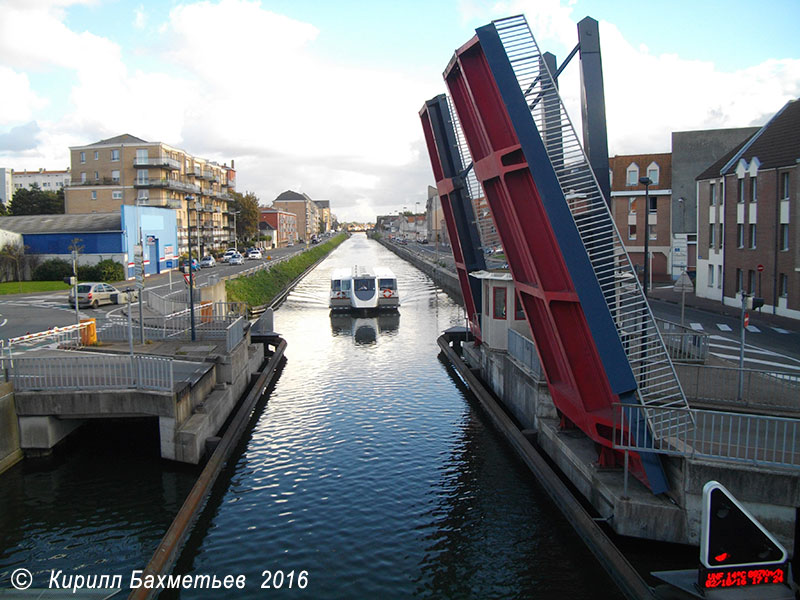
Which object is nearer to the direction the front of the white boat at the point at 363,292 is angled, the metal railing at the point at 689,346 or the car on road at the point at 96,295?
the metal railing

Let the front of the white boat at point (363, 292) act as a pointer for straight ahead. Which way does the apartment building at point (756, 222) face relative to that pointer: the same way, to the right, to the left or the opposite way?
to the right

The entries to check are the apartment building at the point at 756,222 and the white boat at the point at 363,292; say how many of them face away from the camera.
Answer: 0

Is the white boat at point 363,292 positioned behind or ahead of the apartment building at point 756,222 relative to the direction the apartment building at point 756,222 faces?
ahead

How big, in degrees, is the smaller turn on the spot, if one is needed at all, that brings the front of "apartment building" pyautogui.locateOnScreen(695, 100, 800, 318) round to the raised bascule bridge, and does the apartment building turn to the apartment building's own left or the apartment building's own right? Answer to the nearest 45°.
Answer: approximately 45° to the apartment building's own left

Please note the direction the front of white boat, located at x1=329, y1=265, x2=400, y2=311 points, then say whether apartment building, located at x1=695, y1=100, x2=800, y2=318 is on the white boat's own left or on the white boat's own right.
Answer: on the white boat's own left

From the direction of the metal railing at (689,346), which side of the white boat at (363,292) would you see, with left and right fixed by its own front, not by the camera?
front

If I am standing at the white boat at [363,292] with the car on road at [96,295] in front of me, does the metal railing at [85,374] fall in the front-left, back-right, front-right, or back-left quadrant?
front-left

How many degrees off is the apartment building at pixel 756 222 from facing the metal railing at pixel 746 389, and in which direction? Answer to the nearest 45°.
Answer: approximately 45° to its left

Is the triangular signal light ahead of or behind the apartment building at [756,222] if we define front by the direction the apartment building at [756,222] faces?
ahead

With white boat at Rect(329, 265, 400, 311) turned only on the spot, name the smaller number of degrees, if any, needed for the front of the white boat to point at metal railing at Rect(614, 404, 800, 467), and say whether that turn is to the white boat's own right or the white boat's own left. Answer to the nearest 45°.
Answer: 0° — it already faces it

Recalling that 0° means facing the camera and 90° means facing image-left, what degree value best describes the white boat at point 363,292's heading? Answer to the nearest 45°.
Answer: approximately 0°

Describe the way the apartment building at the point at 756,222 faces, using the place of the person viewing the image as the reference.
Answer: facing the viewer and to the left of the viewer

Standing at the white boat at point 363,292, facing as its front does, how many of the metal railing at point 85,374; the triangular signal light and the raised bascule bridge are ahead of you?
3

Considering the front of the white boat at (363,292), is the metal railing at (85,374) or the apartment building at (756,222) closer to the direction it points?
the metal railing
